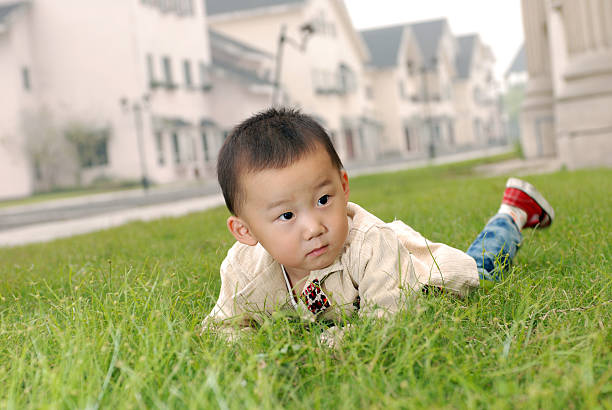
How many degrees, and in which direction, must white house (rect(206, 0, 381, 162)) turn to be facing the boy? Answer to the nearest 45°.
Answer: approximately 45° to its right

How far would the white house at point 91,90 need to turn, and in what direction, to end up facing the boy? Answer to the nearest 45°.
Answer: approximately 45° to its right

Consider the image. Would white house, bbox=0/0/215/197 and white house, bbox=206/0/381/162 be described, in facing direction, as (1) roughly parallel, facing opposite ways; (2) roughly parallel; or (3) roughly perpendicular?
roughly parallel

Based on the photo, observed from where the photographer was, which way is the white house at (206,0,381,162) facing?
facing the viewer and to the right of the viewer

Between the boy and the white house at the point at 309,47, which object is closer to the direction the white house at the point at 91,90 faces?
the boy

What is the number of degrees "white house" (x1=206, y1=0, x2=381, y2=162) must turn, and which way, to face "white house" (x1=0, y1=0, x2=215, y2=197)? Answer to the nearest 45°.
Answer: approximately 90° to its right

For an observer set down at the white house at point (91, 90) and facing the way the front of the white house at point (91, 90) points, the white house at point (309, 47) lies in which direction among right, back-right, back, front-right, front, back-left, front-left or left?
left

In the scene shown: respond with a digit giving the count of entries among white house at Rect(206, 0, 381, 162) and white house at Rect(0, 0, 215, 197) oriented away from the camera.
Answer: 0

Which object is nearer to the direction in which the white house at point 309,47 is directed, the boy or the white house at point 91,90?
the boy

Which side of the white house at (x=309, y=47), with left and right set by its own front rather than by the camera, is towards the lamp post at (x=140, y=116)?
right
